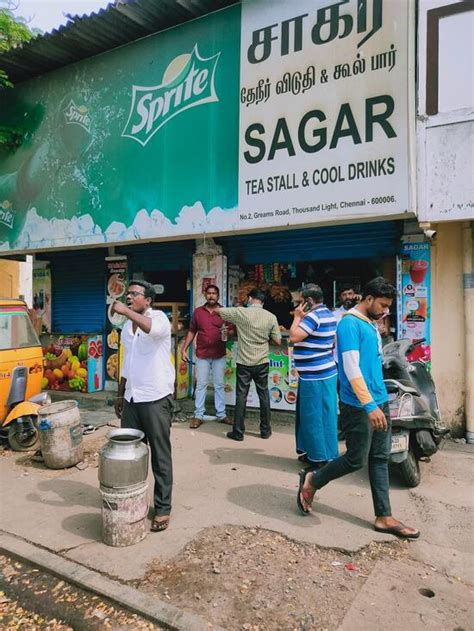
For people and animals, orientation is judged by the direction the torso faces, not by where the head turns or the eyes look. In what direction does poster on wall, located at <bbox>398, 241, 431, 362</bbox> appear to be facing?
toward the camera

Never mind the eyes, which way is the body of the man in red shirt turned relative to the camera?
toward the camera

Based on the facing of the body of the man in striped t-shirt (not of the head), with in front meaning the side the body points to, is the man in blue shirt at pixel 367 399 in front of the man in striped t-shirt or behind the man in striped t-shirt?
behind

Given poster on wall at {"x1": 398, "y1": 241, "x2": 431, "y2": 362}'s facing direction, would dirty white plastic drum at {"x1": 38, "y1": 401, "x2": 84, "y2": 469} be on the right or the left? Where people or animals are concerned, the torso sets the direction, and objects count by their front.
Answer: on its right

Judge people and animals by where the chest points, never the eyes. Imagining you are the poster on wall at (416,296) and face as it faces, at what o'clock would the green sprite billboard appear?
The green sprite billboard is roughly at 3 o'clock from the poster on wall.

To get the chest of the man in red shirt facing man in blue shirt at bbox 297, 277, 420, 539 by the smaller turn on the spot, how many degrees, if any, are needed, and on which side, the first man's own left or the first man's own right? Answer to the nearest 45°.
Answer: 0° — they already face them

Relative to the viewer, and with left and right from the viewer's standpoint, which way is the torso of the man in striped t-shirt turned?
facing away from the viewer and to the left of the viewer

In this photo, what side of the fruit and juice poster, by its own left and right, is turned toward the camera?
front

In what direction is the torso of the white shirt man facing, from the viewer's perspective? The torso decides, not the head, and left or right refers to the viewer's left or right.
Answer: facing the viewer and to the left of the viewer

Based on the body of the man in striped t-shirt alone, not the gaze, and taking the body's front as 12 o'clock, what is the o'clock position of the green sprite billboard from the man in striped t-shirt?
The green sprite billboard is roughly at 12 o'clock from the man in striped t-shirt.
